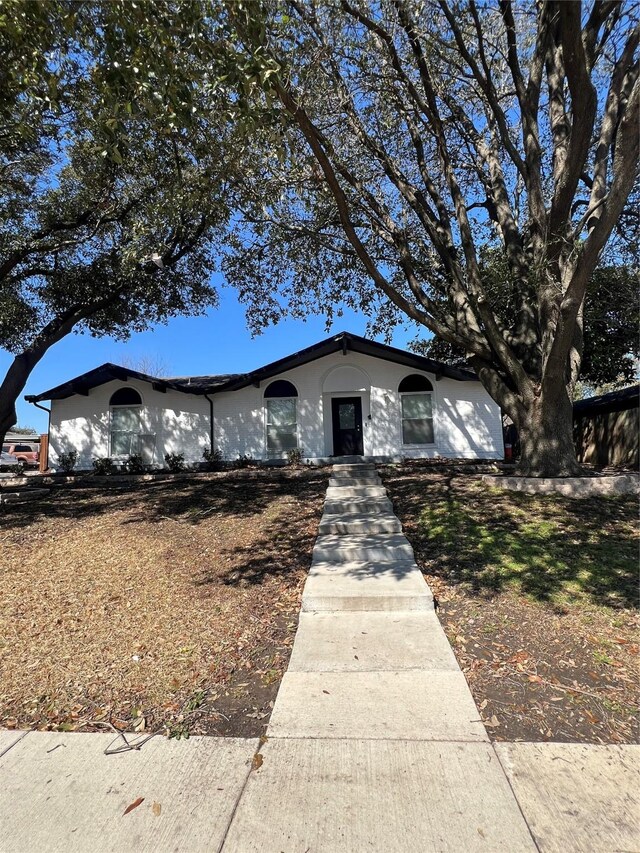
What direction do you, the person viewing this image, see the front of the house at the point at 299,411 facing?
facing the viewer

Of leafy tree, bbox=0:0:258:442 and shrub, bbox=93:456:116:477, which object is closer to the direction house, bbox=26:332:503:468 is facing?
the leafy tree

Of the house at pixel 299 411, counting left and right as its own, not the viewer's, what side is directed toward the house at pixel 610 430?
left

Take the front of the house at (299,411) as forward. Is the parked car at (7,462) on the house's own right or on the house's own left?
on the house's own right

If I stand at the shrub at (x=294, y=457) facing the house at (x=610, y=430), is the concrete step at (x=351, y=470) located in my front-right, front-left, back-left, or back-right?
front-right

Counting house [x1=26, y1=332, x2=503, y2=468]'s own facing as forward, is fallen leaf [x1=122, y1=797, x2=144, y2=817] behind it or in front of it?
in front

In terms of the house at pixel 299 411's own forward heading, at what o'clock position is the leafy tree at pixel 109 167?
The leafy tree is roughly at 1 o'clock from the house.

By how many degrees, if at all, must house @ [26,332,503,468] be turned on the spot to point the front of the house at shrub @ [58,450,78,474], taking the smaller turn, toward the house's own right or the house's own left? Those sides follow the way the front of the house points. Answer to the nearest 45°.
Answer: approximately 90° to the house's own right

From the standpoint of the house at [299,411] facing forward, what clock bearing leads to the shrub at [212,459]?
The shrub is roughly at 1 o'clock from the house.

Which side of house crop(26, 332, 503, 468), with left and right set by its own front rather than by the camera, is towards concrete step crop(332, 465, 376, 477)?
front

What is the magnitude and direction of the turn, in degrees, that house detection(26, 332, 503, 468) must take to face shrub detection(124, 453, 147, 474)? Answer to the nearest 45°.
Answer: approximately 90° to its right
